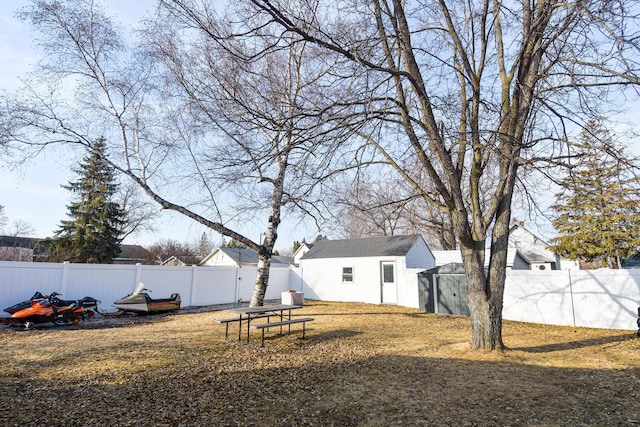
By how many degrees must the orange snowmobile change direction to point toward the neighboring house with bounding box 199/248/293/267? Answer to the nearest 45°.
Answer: approximately 135° to its right

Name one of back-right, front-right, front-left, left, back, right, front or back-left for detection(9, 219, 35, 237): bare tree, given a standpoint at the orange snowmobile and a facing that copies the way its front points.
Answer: right

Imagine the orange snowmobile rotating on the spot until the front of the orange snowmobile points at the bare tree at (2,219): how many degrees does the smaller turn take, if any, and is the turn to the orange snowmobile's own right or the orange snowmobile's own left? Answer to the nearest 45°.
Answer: approximately 90° to the orange snowmobile's own right

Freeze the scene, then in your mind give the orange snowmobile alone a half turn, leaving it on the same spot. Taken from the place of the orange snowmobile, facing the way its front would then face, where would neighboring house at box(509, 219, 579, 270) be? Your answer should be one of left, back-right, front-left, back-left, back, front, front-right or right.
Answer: front

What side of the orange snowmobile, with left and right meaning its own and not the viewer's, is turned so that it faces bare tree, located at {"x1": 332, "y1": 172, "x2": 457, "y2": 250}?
back

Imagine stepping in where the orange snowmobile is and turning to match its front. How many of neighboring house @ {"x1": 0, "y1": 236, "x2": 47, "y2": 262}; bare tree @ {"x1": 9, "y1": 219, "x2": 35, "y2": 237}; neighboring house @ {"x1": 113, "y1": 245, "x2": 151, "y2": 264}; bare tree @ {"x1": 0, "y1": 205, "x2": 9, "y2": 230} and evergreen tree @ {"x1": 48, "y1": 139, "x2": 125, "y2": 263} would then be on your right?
5

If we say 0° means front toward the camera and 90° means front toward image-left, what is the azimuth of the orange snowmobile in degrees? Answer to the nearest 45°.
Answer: approximately 90°

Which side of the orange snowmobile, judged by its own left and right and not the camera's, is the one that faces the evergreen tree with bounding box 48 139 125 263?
right

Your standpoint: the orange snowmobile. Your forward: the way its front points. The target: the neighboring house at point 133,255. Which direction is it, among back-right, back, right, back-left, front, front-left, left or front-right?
right

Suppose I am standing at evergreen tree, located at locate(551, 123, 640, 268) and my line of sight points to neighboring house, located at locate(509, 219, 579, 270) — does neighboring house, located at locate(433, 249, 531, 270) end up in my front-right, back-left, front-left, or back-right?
front-left

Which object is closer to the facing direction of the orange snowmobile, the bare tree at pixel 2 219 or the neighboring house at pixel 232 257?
the bare tree

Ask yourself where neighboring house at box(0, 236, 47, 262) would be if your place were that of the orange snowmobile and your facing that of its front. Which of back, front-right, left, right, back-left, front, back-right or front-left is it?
right
